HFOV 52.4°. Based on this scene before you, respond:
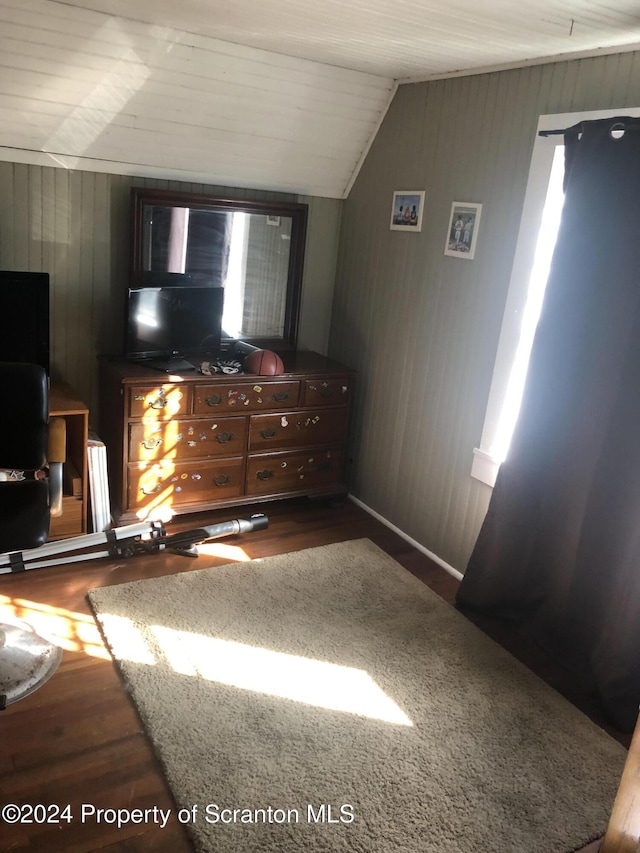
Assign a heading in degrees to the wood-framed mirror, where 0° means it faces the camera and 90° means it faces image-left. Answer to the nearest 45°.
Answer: approximately 0°

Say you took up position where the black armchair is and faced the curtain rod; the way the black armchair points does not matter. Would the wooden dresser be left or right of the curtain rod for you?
left
